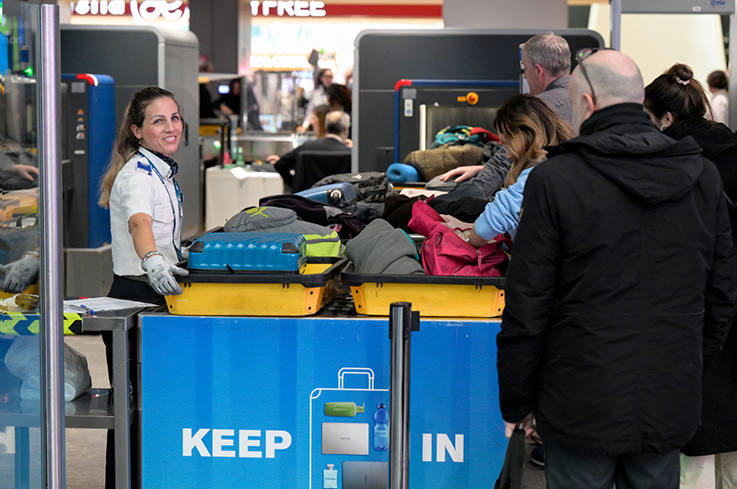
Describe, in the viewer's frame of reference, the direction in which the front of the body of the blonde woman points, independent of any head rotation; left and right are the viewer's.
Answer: facing to the left of the viewer

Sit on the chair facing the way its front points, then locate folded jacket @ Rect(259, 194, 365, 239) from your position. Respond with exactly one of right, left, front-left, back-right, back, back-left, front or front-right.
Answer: back

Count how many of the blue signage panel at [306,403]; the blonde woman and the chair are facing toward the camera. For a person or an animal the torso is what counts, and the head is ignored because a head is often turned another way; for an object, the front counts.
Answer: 1

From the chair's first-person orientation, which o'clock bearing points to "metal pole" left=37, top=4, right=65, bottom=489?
The metal pole is roughly at 6 o'clock from the chair.

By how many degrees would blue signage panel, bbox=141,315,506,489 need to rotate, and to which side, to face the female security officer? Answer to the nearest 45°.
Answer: approximately 135° to its right

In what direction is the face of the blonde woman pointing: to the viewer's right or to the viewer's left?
to the viewer's left

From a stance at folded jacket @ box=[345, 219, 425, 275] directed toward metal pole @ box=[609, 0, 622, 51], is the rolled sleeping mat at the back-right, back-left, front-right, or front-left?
front-left

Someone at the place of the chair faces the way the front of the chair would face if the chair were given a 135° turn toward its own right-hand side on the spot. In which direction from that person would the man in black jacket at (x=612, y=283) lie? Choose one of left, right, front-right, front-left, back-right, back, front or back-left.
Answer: front-right

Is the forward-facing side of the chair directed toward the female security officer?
no

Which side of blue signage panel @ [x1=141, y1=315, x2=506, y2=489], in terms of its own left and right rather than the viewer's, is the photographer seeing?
front

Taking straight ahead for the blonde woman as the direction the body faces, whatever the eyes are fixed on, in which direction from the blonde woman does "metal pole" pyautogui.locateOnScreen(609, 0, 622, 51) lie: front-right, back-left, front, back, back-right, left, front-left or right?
right

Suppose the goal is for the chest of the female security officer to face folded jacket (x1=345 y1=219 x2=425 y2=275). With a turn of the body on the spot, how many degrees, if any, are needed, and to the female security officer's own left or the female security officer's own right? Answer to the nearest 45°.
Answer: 0° — they already face it

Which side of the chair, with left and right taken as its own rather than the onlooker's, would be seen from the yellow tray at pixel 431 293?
back

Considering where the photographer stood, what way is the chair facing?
facing away from the viewer

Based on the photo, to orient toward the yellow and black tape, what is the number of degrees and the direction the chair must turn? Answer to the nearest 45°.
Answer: approximately 180°

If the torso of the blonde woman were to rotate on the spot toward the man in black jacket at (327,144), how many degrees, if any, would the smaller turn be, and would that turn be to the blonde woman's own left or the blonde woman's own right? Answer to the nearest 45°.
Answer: approximately 90° to the blonde woman's own right

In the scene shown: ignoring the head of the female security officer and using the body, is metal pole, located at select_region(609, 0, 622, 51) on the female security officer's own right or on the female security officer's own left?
on the female security officer's own left
